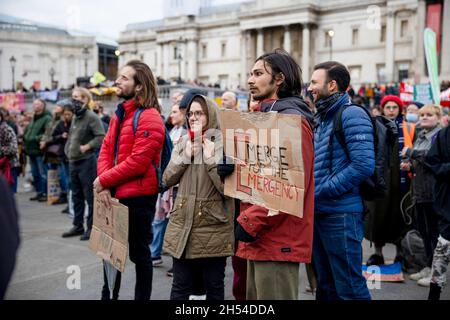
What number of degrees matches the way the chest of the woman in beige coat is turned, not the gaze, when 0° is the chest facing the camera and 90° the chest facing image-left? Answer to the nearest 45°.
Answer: approximately 45°

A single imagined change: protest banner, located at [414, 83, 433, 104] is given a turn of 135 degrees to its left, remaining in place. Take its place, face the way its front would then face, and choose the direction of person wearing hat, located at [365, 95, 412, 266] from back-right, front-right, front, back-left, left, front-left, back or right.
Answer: back-right

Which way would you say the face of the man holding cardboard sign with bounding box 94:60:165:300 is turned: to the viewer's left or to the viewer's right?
to the viewer's left

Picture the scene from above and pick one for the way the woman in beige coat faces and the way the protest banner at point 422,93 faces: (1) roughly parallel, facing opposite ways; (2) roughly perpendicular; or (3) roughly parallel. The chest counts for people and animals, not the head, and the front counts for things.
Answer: roughly parallel

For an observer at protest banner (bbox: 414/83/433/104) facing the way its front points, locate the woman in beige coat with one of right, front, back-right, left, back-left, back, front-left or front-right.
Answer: front

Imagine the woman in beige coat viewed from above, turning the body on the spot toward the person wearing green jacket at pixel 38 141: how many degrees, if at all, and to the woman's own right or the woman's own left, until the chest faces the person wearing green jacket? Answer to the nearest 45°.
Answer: approximately 90° to the woman's own right

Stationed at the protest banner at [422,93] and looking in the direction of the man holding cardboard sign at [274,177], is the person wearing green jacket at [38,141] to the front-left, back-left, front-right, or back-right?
front-right

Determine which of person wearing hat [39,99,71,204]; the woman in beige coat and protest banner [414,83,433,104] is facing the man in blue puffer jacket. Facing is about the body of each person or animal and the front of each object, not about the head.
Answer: the protest banner

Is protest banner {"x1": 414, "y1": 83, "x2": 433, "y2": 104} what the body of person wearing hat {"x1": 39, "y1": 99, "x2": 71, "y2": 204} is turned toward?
no

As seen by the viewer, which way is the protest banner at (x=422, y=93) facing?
toward the camera

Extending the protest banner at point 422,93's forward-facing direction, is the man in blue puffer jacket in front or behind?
in front

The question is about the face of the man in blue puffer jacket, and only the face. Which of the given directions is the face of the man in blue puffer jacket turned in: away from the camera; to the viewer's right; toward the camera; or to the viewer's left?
to the viewer's left

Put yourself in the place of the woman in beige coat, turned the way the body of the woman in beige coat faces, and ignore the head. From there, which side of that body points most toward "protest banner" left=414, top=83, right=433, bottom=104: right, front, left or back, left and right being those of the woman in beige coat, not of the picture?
back

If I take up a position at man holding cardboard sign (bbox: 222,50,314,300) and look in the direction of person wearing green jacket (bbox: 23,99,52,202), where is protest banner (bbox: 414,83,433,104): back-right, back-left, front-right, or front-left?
front-right

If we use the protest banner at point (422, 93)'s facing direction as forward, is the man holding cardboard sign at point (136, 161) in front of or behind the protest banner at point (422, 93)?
in front

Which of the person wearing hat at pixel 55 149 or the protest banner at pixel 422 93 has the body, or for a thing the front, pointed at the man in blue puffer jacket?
the protest banner
